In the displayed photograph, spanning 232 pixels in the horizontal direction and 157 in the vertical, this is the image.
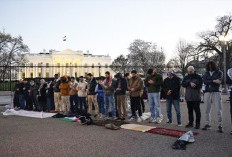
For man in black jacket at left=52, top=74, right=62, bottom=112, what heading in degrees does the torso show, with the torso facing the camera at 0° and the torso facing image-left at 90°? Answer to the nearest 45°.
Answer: approximately 45°

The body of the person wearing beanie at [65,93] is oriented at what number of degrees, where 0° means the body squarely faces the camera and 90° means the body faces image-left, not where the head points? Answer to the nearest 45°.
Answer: approximately 45°

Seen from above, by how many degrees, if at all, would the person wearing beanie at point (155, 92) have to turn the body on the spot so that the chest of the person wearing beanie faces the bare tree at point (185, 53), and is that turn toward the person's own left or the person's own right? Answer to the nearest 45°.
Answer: approximately 135° to the person's own right

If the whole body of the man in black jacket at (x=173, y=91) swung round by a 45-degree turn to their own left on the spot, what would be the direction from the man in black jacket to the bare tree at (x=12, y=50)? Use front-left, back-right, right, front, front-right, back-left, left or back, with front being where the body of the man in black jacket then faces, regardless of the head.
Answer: back-right

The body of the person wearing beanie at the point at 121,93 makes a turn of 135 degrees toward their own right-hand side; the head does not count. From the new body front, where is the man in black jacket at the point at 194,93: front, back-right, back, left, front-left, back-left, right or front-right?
back-right

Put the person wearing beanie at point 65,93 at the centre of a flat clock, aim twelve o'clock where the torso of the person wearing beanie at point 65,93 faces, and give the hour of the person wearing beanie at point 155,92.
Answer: the person wearing beanie at point 155,92 is roughly at 9 o'clock from the person wearing beanie at point 65,93.

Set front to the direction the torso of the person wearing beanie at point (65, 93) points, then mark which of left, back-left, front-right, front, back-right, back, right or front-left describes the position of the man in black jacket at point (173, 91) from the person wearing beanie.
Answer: left

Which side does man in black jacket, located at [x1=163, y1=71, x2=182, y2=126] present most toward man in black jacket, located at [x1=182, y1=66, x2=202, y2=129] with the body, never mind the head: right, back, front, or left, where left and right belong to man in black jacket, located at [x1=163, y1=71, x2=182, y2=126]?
left

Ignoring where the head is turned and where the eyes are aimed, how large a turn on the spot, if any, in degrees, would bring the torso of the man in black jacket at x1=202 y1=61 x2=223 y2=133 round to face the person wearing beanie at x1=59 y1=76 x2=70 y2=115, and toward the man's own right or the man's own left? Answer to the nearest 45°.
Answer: approximately 90° to the man's own right

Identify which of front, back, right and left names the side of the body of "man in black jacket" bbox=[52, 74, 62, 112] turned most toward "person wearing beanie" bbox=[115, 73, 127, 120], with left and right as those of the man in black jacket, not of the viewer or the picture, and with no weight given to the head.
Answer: left

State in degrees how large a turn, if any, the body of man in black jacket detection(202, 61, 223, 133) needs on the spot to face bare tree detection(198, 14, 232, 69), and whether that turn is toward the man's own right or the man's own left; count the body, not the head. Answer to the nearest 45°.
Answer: approximately 180°
